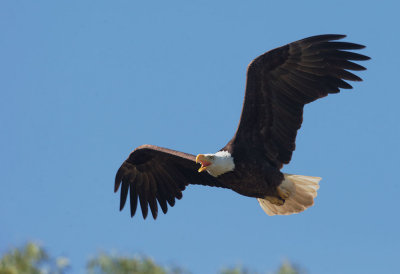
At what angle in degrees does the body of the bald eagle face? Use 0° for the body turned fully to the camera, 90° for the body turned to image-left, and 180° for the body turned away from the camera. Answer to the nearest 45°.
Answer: approximately 45°
